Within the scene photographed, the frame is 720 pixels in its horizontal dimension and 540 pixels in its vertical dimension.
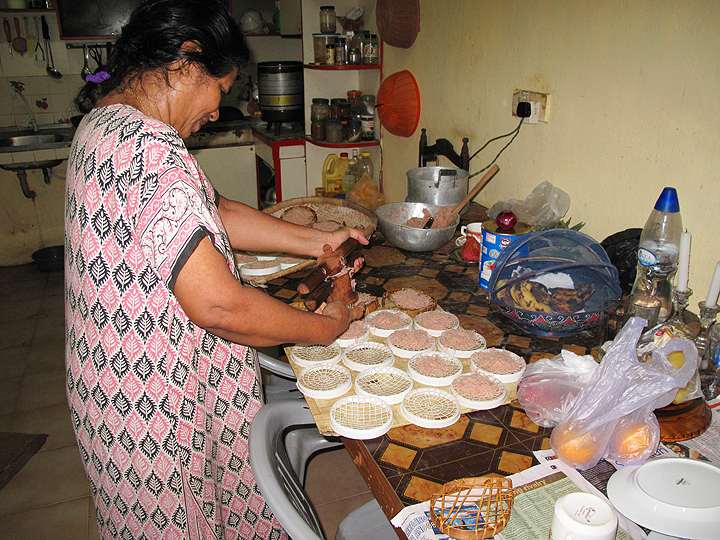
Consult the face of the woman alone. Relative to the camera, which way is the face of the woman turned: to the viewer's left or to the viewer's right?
to the viewer's right

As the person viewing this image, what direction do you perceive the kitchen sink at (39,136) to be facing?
facing the viewer

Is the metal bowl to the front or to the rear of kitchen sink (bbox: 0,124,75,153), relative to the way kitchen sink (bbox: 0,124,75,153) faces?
to the front

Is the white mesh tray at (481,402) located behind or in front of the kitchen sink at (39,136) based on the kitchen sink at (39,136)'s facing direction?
in front

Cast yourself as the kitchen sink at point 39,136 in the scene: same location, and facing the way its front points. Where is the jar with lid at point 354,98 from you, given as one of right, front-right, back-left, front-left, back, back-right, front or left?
front-left

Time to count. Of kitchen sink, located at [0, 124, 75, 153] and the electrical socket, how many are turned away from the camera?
0

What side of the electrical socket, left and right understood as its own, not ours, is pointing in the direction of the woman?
front

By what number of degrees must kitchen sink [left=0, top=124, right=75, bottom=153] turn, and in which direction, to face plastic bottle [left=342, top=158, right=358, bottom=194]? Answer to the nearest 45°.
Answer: approximately 45° to its left

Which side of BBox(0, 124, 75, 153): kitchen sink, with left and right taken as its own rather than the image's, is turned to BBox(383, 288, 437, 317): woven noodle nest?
front

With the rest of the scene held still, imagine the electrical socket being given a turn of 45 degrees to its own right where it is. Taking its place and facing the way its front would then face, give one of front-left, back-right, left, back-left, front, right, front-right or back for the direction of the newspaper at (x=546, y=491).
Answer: left

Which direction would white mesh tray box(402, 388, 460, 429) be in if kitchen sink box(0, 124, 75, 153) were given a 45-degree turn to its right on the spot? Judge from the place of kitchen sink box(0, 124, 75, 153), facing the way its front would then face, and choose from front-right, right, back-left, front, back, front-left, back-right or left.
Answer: front-left

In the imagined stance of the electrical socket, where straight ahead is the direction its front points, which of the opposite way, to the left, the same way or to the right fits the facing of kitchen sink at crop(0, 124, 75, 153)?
to the left

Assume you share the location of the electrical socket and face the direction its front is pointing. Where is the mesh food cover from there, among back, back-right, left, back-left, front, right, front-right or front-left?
front-left

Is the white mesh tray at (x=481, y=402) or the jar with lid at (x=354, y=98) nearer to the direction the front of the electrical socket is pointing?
the white mesh tray

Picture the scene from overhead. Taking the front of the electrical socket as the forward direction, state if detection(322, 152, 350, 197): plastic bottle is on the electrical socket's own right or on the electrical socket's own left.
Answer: on the electrical socket's own right

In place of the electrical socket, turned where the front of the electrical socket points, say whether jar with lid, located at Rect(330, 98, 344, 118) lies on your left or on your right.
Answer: on your right

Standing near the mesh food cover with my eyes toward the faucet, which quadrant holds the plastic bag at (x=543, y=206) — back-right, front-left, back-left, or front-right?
front-right

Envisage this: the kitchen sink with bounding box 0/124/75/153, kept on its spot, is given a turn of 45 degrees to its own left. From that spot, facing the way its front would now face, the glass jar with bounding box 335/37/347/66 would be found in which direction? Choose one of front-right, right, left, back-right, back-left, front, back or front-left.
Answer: front

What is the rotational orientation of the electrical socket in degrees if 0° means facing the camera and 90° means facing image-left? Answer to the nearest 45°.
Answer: approximately 45°

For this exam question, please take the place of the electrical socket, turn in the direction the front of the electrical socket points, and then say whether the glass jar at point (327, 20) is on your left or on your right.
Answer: on your right
